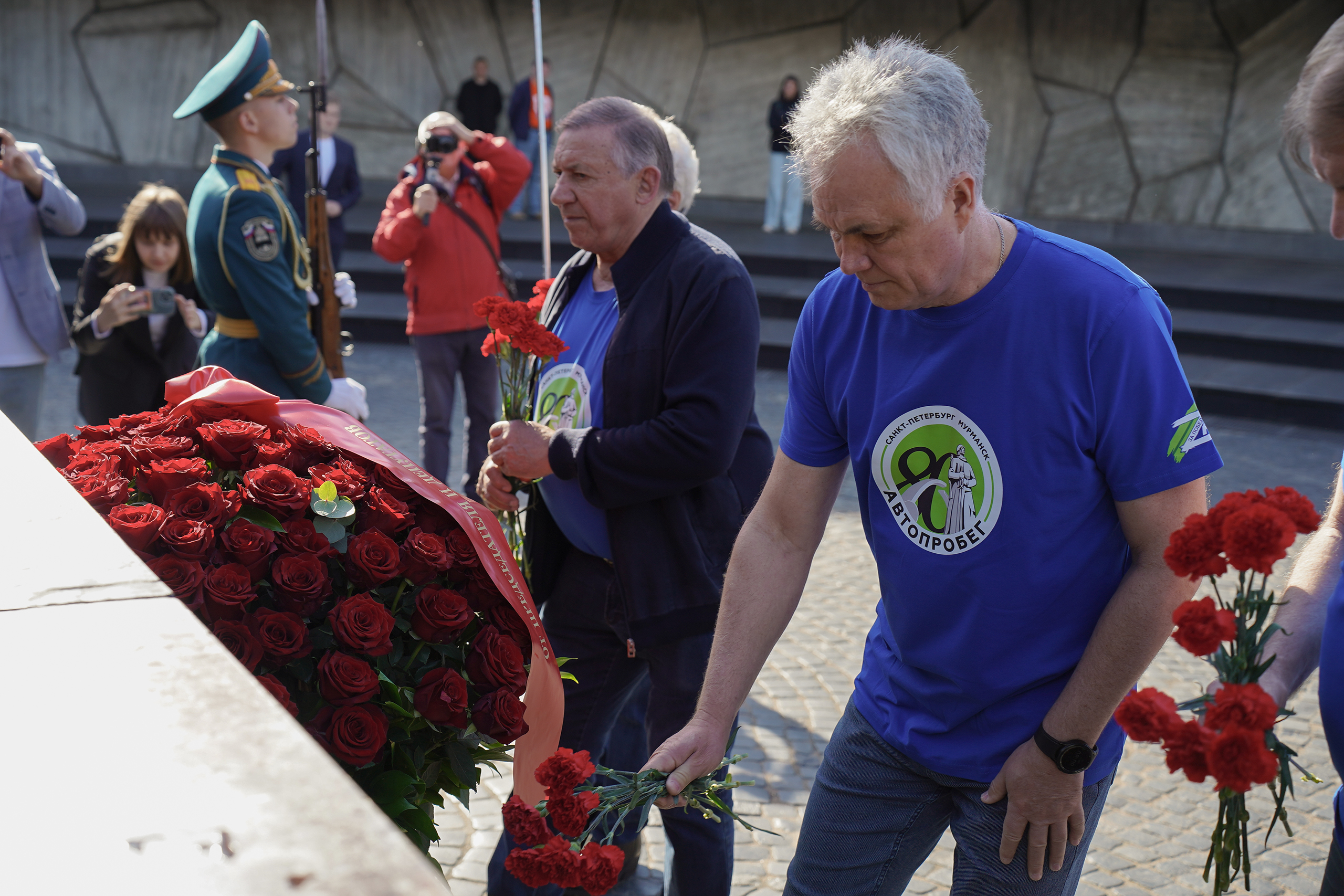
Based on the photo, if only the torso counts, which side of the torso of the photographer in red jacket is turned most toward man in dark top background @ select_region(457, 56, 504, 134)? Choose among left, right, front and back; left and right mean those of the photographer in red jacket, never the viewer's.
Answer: back

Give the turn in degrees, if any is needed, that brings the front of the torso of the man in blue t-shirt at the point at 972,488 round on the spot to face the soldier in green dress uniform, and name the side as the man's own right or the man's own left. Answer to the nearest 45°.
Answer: approximately 90° to the man's own right

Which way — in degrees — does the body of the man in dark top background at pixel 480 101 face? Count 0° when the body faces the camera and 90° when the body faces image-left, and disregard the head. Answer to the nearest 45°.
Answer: approximately 0°

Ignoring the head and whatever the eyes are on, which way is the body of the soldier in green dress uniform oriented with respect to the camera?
to the viewer's right

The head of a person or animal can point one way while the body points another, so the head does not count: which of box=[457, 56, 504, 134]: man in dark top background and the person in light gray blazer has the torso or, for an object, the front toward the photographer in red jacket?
the man in dark top background

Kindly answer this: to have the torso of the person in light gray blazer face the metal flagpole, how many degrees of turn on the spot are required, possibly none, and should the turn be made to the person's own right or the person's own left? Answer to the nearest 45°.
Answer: approximately 45° to the person's own left

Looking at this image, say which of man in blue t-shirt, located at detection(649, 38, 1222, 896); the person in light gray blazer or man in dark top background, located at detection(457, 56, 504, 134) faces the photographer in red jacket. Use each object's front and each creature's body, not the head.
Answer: the man in dark top background

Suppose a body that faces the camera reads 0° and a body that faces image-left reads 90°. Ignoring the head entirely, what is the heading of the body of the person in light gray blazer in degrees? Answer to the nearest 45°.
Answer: approximately 0°

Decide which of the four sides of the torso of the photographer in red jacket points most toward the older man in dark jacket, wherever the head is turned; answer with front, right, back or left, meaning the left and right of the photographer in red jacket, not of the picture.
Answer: front

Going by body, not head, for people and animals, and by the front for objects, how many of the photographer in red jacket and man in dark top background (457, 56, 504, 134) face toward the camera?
2

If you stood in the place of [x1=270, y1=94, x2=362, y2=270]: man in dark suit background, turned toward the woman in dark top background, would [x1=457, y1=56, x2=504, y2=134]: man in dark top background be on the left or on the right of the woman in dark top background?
left

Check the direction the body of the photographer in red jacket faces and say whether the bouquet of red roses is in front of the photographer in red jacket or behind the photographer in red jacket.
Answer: in front

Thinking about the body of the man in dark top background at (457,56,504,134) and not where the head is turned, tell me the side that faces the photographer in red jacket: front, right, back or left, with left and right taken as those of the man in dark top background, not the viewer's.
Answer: front
